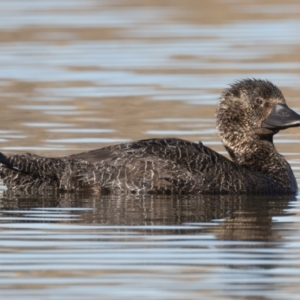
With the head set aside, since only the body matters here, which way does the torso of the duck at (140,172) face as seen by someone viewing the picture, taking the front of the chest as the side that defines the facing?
to the viewer's right
